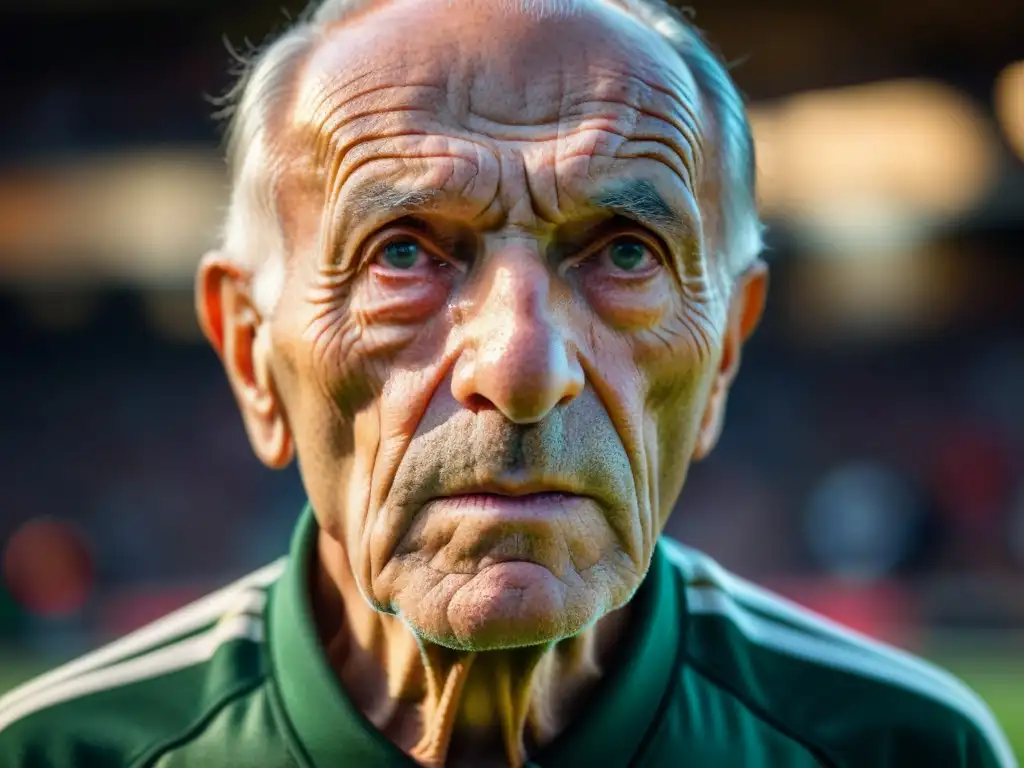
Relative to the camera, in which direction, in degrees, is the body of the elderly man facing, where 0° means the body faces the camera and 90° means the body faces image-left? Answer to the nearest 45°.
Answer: approximately 0°
